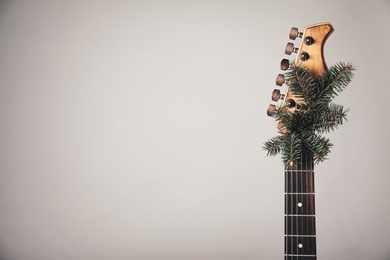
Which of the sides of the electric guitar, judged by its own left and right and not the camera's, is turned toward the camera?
front
